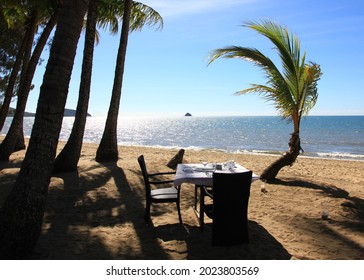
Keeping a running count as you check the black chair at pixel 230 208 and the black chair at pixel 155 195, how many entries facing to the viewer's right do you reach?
1

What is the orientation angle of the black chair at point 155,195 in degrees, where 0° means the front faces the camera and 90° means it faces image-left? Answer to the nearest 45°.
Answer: approximately 270°

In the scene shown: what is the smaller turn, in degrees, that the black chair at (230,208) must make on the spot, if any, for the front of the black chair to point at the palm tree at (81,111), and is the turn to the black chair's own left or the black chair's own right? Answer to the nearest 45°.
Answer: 0° — it already faces it

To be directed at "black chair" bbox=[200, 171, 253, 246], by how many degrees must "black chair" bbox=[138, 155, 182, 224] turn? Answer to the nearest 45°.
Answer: approximately 45° to its right

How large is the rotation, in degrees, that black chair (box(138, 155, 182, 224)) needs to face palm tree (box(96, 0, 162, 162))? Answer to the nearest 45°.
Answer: approximately 90° to its left

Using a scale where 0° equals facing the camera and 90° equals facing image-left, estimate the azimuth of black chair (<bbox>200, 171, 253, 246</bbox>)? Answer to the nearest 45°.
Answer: approximately 135°

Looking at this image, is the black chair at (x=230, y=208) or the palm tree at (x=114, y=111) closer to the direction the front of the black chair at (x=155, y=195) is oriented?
the black chair

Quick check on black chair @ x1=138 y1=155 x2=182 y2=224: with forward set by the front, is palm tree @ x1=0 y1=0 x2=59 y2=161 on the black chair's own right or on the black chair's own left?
on the black chair's own left
